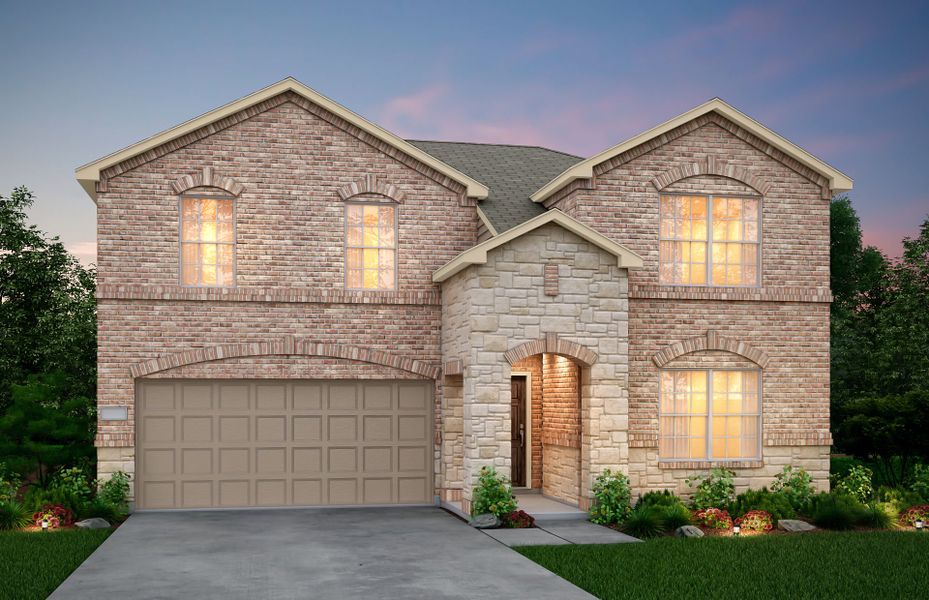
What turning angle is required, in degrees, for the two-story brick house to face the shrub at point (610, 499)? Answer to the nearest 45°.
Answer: approximately 45° to its left

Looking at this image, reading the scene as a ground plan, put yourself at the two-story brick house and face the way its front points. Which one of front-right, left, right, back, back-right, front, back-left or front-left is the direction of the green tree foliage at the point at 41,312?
back-right

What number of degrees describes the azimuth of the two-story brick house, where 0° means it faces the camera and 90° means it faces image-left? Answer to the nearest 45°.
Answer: approximately 0°

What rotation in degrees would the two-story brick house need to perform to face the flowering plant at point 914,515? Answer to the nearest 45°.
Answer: approximately 90° to its left

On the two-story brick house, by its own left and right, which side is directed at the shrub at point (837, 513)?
left

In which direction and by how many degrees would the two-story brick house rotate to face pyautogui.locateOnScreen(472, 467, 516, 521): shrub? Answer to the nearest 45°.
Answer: approximately 45° to its left

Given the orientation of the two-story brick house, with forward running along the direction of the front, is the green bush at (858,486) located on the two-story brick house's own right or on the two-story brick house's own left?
on the two-story brick house's own left

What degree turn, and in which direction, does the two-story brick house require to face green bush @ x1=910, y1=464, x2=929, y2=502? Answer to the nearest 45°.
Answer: approximately 90° to its left

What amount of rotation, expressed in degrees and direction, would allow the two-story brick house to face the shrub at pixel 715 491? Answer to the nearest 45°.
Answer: approximately 90° to its left

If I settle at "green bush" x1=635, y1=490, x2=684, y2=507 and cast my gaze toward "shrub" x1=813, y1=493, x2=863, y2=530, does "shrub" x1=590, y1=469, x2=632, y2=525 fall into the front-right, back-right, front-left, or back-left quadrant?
back-right
